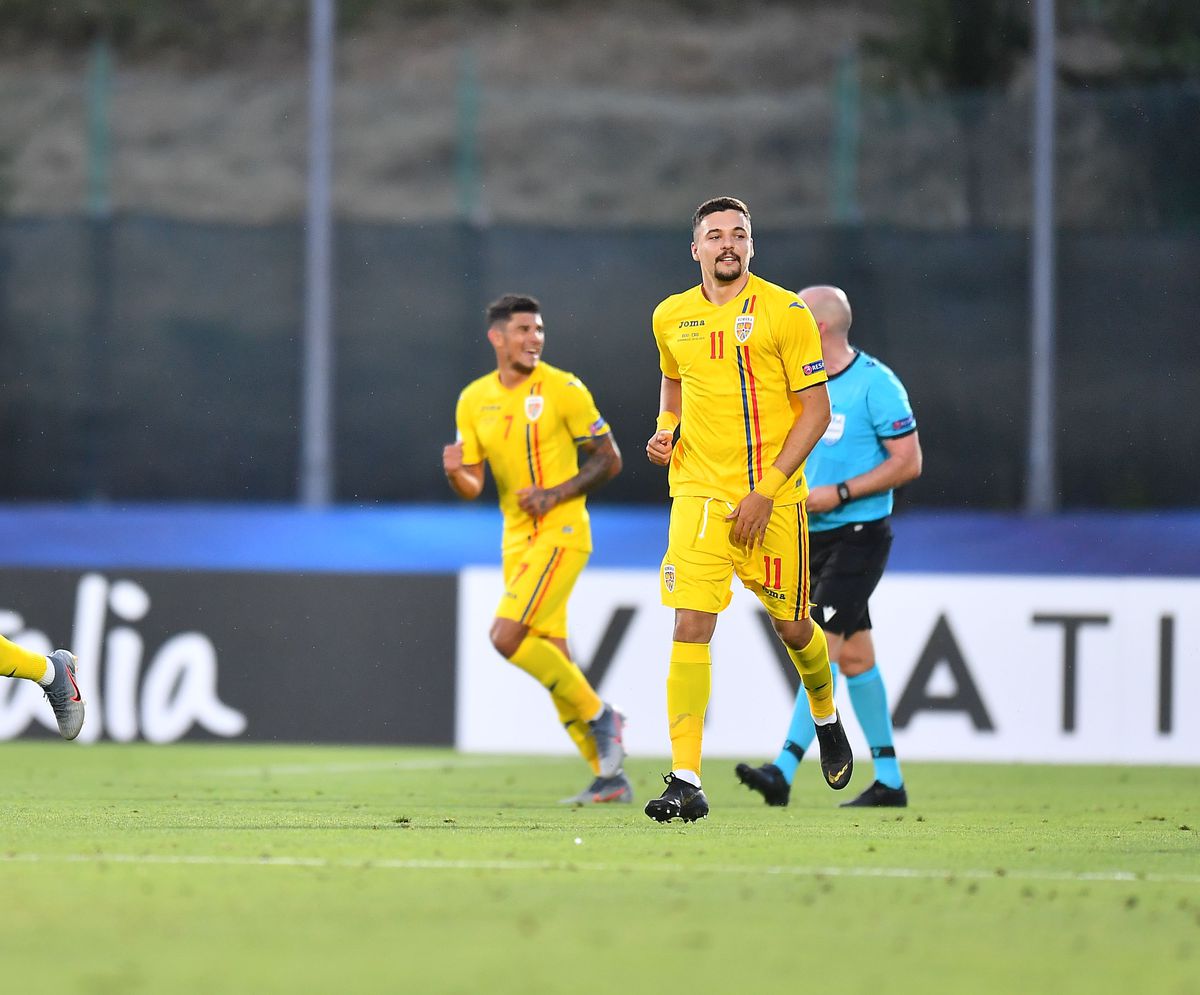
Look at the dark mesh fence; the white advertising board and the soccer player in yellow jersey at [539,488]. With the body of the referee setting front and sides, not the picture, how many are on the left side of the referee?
0

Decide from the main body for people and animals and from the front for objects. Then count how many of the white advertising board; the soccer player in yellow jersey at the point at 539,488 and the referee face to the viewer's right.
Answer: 0

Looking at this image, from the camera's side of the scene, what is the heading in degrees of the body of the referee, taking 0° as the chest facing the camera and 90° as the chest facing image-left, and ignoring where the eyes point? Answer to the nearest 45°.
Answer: approximately 45°

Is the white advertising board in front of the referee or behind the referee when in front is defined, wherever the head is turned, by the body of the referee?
behind

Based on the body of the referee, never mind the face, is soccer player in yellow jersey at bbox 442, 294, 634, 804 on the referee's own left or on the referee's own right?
on the referee's own right

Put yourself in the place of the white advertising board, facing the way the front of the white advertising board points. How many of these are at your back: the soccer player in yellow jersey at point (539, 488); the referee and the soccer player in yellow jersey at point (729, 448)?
0

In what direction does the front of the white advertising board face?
toward the camera

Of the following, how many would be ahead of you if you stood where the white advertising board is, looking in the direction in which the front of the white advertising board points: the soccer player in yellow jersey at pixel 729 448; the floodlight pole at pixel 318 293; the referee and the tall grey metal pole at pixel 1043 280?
2

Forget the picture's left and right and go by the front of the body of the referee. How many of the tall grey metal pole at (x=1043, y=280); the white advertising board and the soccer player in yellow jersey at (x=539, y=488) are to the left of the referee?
0

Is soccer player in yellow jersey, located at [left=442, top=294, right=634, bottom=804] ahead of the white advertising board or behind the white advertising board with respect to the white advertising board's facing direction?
ahead

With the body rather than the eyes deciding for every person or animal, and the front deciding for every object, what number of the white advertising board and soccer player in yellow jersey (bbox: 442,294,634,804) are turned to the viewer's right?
0

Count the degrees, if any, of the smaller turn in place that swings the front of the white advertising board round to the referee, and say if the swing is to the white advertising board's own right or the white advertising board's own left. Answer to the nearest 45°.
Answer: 0° — it already faces them

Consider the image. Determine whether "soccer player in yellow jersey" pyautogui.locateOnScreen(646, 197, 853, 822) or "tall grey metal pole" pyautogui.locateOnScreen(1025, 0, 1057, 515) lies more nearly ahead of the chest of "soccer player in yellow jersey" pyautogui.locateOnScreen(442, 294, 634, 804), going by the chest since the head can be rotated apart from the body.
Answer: the soccer player in yellow jersey

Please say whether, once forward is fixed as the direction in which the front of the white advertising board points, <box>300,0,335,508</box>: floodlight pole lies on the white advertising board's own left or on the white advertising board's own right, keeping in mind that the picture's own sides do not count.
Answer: on the white advertising board's own right

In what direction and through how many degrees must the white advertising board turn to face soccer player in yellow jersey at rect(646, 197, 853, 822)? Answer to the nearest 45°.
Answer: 0° — it already faces them

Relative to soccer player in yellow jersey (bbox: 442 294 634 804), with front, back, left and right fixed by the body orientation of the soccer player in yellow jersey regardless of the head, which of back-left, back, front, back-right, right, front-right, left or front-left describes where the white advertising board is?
back

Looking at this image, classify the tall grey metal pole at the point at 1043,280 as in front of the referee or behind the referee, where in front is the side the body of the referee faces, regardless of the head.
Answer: behind

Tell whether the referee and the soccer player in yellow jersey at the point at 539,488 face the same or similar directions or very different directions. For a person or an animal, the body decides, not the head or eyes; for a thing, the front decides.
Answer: same or similar directions

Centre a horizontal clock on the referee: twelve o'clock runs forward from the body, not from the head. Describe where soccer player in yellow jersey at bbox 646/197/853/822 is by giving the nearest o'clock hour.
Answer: The soccer player in yellow jersey is roughly at 11 o'clock from the referee.
